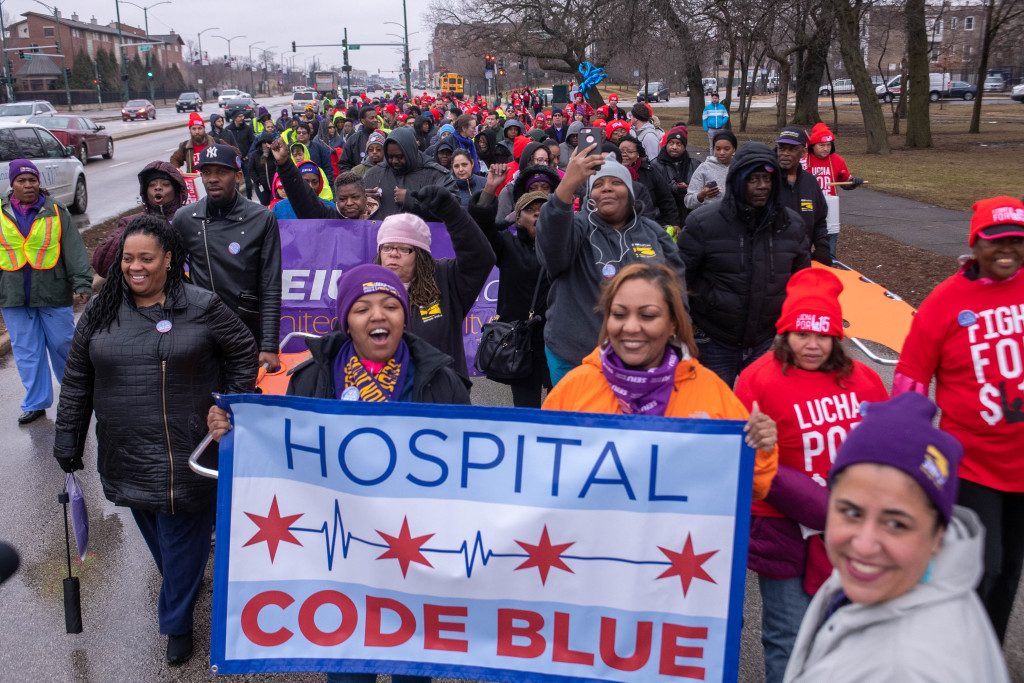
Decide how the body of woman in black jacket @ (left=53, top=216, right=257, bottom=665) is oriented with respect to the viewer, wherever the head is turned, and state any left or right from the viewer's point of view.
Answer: facing the viewer

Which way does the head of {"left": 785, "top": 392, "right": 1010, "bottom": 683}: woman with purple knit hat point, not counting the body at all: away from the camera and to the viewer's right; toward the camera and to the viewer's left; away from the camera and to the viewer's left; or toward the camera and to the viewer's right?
toward the camera and to the viewer's left

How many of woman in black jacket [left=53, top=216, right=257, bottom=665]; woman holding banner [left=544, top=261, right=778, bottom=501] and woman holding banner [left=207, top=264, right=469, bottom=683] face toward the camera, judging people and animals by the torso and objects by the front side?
3

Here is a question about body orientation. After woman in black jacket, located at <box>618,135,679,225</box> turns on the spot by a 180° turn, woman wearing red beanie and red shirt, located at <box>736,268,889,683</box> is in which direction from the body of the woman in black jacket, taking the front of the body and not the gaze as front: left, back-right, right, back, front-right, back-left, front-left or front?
back-right

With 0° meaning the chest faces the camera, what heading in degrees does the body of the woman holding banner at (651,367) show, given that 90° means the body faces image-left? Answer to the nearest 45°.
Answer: approximately 0°

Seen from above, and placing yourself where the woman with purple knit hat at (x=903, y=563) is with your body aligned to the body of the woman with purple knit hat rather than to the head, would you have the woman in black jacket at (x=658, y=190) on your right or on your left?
on your right

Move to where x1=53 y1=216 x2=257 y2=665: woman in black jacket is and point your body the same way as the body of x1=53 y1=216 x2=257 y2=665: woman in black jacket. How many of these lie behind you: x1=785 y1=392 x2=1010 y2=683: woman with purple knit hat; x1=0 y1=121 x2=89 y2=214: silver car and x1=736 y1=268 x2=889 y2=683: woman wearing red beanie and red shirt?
1

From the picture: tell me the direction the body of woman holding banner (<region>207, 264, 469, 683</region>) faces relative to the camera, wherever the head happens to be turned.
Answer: toward the camera

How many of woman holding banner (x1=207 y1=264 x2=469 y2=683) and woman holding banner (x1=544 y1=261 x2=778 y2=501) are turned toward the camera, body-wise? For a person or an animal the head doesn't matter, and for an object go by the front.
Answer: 2

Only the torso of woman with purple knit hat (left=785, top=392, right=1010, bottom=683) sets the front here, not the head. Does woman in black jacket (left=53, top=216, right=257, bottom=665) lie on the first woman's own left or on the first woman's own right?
on the first woman's own right

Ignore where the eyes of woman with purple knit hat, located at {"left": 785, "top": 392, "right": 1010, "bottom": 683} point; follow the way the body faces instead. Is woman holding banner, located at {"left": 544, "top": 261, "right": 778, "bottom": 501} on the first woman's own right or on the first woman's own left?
on the first woman's own right

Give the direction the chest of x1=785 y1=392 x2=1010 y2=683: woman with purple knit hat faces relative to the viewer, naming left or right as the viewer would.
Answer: facing the viewer and to the left of the viewer
